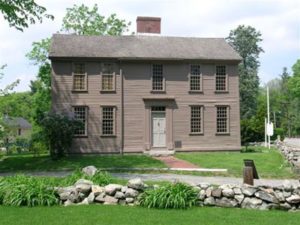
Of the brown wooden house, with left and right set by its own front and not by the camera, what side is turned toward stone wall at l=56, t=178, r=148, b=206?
front

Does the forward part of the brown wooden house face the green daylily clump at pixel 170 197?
yes

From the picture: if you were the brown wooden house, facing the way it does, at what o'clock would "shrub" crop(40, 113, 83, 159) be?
The shrub is roughly at 2 o'clock from the brown wooden house.

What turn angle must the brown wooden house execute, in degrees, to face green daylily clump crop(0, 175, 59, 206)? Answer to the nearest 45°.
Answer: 0° — it already faces it

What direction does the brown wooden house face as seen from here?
toward the camera
